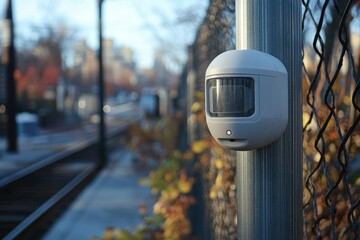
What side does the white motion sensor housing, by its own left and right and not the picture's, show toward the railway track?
right

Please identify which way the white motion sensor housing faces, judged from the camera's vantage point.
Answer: facing the viewer and to the left of the viewer

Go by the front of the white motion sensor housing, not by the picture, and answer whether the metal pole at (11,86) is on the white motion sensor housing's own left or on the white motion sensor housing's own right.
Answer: on the white motion sensor housing's own right
